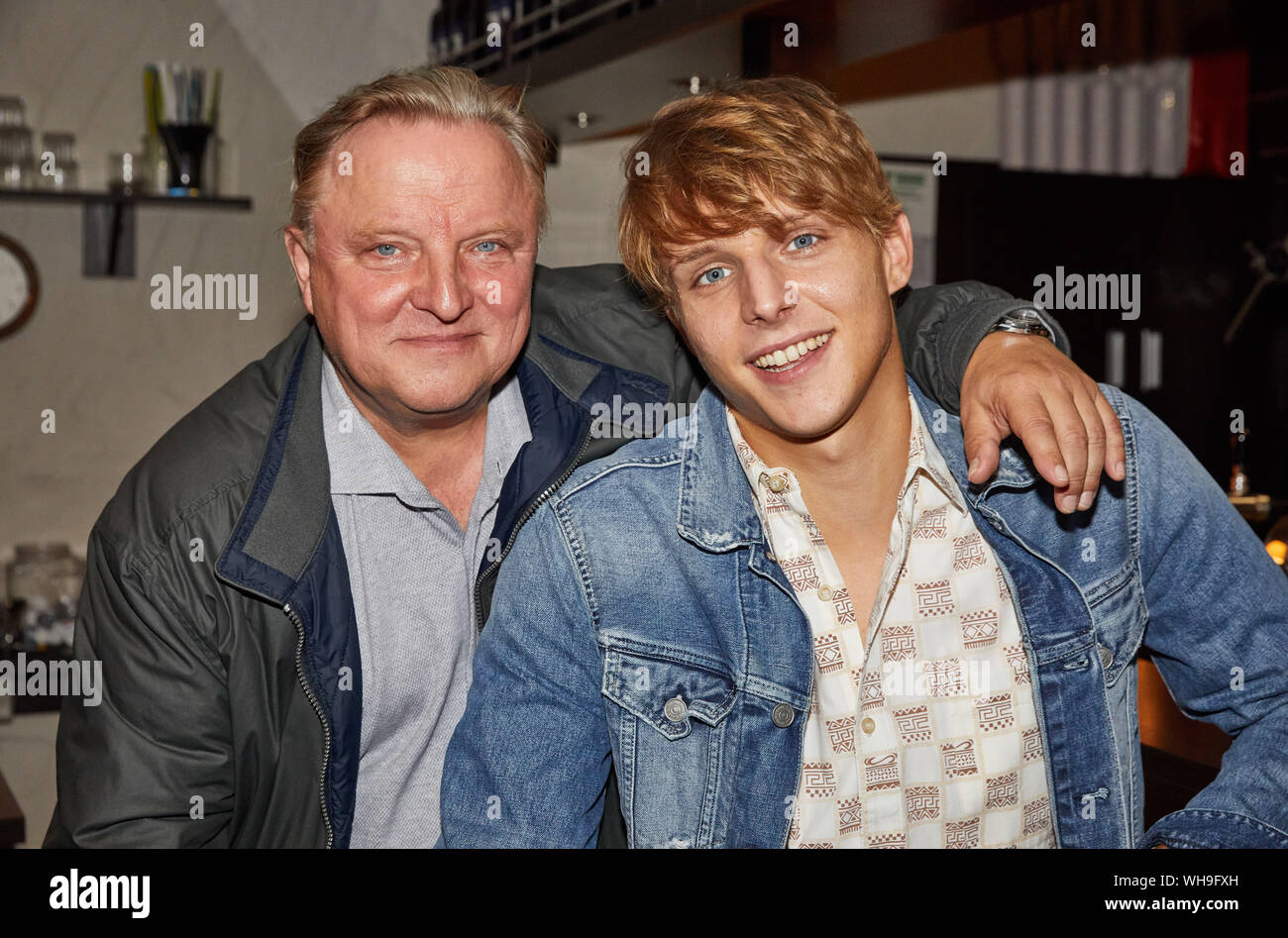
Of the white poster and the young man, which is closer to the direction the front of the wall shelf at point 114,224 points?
the young man

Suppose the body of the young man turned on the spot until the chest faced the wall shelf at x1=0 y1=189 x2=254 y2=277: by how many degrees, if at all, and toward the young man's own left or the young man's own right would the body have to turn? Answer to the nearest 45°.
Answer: approximately 135° to the young man's own right

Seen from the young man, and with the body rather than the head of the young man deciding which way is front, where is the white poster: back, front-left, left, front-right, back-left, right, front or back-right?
back

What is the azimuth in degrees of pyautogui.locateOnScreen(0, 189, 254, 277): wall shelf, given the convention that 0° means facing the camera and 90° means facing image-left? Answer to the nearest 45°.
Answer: approximately 0°

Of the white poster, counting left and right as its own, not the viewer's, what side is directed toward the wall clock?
right

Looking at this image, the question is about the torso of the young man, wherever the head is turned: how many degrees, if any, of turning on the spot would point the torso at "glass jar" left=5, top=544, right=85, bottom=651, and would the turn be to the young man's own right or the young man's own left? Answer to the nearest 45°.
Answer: approximately 135° to the young man's own right

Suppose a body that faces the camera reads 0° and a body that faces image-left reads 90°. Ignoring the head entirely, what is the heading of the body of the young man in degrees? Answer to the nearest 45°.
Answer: approximately 0°

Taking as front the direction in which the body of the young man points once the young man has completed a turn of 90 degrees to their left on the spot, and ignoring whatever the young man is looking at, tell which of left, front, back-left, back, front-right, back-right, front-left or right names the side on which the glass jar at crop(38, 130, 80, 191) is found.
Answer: back-left

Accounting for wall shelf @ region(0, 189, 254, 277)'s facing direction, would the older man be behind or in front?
in front

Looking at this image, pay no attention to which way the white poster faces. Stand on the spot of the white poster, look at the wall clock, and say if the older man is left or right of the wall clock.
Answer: left

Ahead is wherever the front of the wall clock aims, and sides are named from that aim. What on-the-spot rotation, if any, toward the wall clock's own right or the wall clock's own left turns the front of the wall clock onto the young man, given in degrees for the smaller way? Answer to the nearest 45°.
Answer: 0° — it already faces them

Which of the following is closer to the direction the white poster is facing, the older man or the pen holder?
the older man

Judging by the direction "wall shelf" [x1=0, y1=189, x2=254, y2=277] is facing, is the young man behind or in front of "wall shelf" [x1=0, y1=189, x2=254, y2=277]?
in front
